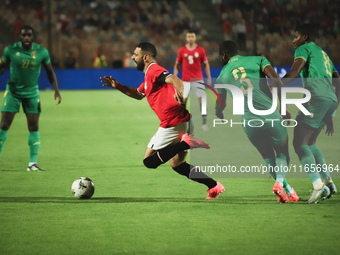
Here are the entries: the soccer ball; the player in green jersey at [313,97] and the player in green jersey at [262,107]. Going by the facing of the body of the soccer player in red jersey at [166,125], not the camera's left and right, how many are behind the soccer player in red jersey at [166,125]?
2

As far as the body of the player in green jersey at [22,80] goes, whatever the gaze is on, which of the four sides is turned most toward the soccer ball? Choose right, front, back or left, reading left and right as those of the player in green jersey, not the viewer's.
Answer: front

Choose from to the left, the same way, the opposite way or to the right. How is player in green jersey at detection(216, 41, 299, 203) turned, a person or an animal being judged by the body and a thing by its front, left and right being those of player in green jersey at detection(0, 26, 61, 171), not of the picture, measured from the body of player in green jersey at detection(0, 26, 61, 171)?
the opposite way

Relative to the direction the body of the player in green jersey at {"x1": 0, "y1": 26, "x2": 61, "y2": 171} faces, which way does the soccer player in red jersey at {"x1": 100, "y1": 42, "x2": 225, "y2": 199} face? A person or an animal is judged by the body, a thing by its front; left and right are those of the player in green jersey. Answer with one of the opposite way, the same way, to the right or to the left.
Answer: to the right

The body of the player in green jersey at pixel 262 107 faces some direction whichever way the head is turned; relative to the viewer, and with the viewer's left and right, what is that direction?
facing away from the viewer and to the left of the viewer

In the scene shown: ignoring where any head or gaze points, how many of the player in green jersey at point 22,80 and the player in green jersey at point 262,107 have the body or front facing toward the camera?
1

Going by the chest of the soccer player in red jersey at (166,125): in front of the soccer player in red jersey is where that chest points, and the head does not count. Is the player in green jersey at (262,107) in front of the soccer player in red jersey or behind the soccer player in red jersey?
behind

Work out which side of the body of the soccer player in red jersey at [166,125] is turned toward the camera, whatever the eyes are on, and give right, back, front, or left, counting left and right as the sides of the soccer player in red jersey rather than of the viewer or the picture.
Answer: left

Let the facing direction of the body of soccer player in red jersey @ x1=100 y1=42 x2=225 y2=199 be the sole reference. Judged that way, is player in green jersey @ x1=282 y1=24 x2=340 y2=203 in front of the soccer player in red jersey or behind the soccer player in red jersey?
behind

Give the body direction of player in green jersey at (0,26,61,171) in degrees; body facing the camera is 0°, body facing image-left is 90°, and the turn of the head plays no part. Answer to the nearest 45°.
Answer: approximately 0°

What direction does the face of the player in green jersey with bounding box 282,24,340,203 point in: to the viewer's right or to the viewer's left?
to the viewer's left

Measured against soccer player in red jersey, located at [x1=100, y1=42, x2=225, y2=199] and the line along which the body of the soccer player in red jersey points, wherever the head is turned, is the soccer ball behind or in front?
in front

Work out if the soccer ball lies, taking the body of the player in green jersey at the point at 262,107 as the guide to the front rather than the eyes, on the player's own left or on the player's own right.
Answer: on the player's own left

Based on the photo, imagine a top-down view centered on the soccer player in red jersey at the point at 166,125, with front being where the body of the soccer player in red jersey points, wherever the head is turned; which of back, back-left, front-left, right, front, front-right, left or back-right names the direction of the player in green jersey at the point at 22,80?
front-right
